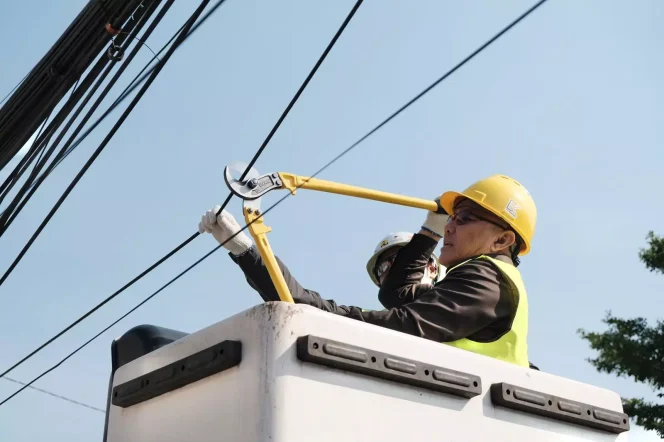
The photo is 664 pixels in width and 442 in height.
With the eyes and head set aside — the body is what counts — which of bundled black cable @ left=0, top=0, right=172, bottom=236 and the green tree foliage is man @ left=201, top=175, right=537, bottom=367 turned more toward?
the bundled black cable

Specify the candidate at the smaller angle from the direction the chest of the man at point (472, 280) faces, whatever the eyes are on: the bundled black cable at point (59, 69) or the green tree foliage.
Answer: the bundled black cable

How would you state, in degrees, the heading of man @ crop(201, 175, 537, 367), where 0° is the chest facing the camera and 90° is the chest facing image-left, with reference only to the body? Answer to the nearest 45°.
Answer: approximately 90°

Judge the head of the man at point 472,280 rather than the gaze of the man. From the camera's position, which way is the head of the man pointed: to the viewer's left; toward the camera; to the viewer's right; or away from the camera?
to the viewer's left

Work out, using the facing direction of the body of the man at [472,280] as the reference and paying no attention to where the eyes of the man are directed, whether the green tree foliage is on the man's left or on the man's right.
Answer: on the man's right

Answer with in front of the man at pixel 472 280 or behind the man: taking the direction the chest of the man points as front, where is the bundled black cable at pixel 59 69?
in front

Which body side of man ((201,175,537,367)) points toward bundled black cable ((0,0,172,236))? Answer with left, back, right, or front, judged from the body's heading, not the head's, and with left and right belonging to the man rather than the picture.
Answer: front
